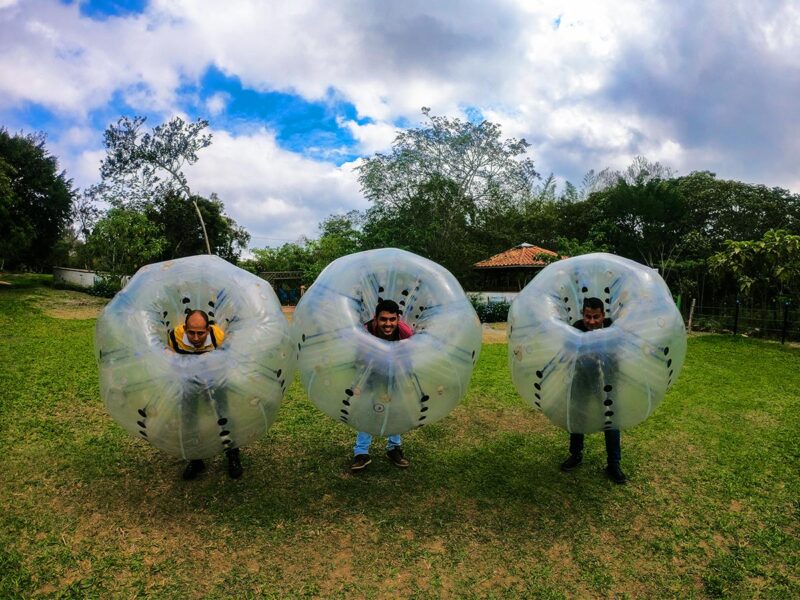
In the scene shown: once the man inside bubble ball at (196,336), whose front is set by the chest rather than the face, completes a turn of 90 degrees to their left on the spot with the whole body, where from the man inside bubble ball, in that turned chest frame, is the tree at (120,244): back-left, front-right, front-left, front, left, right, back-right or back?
left

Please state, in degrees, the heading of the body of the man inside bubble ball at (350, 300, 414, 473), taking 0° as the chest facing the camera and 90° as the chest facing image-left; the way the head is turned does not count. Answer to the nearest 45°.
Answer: approximately 0°

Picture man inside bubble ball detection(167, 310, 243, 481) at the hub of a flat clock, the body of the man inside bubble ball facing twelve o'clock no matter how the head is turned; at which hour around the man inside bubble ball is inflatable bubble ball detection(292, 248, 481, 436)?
The inflatable bubble ball is roughly at 10 o'clock from the man inside bubble ball.

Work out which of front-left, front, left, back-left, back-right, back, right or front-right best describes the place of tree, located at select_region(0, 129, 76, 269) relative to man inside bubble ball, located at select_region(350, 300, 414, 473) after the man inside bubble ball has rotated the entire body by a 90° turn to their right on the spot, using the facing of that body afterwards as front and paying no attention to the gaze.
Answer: front-right

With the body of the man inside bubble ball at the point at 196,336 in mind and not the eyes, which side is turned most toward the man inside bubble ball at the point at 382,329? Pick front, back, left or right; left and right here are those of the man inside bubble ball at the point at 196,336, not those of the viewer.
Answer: left

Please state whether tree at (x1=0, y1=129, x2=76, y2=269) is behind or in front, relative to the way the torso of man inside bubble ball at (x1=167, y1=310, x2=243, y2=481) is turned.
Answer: behind

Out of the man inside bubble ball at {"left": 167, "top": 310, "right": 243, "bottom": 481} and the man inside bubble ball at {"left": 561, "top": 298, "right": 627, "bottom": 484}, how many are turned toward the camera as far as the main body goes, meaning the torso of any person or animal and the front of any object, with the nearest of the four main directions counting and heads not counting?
2

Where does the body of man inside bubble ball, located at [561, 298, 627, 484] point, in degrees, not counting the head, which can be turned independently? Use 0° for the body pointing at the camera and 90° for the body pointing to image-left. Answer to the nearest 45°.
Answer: approximately 0°

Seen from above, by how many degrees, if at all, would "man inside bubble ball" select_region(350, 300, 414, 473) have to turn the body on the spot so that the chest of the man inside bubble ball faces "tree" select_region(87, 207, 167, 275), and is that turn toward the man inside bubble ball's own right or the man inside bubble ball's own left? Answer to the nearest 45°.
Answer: approximately 135° to the man inside bubble ball's own right

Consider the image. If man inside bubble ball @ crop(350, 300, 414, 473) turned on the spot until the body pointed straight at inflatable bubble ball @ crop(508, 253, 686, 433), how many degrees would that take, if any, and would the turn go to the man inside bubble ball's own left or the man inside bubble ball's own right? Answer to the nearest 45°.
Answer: approximately 90° to the man inside bubble ball's own left

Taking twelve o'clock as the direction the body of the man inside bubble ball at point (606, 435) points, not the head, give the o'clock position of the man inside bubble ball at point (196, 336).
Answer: the man inside bubble ball at point (196, 336) is roughly at 2 o'clock from the man inside bubble ball at point (606, 435).

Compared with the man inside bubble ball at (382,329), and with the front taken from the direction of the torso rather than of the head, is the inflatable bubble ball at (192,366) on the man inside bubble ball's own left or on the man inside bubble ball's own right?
on the man inside bubble ball's own right
